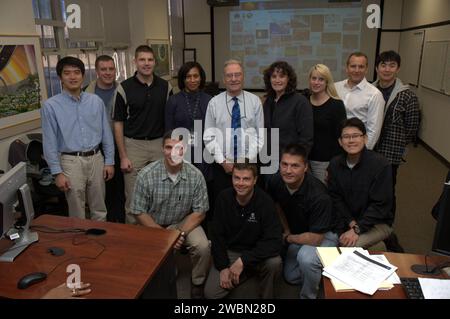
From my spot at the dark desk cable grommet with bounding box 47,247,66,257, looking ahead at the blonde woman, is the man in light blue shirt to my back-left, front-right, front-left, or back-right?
front-left

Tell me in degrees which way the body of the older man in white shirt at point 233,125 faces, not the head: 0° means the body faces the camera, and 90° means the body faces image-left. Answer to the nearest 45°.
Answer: approximately 0°

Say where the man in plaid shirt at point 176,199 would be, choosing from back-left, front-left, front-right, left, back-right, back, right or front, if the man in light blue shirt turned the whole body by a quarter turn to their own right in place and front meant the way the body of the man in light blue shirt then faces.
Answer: back-left

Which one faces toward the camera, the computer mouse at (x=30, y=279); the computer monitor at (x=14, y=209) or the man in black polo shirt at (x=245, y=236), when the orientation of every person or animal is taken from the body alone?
the man in black polo shirt

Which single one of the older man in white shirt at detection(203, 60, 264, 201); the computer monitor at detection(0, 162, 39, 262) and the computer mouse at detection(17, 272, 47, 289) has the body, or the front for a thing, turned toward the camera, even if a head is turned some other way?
the older man in white shirt

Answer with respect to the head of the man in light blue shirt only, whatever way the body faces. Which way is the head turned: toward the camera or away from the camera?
toward the camera

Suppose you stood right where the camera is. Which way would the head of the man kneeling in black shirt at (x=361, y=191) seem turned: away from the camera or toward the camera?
toward the camera

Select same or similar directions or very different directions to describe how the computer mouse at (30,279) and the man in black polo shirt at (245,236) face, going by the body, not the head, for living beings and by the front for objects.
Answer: very different directions

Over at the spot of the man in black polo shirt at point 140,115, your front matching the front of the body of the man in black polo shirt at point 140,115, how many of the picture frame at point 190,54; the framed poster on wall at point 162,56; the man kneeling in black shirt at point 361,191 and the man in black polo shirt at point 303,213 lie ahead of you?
2

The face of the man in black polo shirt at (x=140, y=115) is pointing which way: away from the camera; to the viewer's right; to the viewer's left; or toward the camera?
toward the camera

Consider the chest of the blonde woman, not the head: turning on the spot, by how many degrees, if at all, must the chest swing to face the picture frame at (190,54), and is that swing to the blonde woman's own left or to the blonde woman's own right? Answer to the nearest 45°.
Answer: approximately 90° to the blonde woman's own right

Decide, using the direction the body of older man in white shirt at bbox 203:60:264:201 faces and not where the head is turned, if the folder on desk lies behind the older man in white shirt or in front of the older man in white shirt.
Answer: in front

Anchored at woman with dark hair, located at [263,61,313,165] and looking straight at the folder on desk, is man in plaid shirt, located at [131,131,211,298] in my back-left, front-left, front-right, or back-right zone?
front-right

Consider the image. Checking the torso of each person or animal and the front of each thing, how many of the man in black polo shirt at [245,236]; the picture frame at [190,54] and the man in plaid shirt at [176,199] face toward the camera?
3

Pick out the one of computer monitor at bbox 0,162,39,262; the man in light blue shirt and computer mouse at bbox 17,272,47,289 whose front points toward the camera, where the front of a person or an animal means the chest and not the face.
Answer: the man in light blue shirt

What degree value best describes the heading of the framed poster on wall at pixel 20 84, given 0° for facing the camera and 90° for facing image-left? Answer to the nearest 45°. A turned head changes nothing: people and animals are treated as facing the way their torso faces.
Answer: approximately 315°

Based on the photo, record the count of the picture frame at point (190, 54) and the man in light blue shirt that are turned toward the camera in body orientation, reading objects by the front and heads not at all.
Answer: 2

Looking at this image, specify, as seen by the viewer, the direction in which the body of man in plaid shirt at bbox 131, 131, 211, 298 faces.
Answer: toward the camera

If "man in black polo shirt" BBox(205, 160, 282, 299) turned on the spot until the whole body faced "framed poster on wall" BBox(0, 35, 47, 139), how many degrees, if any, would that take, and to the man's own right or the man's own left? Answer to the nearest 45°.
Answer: approximately 135° to the man's own right
